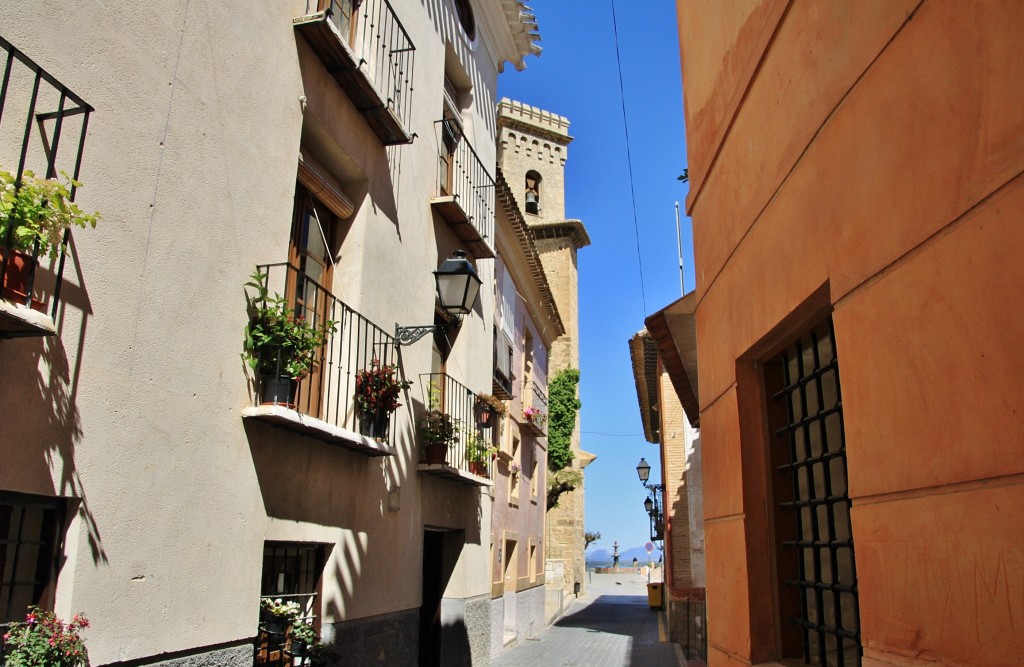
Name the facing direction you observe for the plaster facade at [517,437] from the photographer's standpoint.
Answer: facing to the right of the viewer

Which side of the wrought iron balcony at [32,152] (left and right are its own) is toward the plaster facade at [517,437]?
left

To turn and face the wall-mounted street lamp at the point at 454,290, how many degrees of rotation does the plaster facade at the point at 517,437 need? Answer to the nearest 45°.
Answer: approximately 90° to its right

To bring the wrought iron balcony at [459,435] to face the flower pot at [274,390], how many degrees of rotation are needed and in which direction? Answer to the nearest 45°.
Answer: approximately 45° to its right

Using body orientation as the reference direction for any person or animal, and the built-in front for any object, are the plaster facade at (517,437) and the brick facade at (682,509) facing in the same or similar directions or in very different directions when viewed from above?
very different directions

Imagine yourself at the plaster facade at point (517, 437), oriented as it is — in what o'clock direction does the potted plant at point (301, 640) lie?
The potted plant is roughly at 3 o'clock from the plaster facade.

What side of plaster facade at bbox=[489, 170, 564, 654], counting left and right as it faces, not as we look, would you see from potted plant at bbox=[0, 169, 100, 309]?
right

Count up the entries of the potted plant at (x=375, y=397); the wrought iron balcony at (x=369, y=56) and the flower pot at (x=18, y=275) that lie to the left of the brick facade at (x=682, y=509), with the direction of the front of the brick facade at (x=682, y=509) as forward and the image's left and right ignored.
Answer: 3

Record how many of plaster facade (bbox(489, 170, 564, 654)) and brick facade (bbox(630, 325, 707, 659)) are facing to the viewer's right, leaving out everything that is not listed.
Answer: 1

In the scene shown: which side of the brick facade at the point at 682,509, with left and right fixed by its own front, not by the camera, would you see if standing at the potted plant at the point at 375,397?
left
